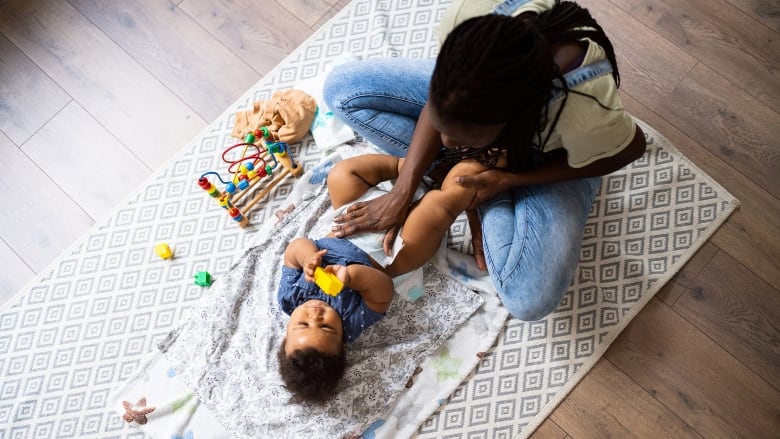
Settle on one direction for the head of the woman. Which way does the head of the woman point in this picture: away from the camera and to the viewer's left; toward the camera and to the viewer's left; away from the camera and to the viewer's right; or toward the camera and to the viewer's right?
toward the camera and to the viewer's left

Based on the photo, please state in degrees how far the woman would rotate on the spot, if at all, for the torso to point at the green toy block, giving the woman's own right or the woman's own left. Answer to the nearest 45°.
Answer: approximately 45° to the woman's own right

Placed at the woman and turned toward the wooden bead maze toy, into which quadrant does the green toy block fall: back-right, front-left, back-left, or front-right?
front-left

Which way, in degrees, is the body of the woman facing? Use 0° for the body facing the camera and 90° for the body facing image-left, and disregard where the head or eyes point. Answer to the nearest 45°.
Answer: approximately 45°

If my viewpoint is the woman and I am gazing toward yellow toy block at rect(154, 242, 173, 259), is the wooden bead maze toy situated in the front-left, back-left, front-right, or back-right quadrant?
front-right

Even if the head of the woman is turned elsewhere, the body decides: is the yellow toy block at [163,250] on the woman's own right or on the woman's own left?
on the woman's own right

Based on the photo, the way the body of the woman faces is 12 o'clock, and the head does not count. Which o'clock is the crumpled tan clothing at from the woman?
The crumpled tan clothing is roughly at 3 o'clock from the woman.
